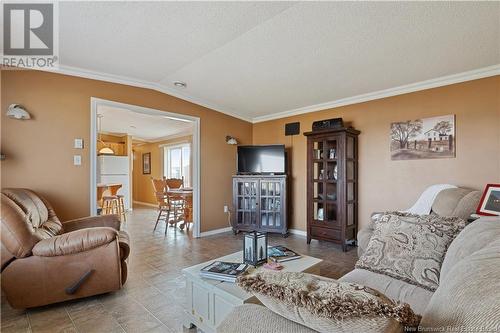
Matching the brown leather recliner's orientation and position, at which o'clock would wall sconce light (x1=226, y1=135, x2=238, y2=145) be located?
The wall sconce light is roughly at 11 o'clock from the brown leather recliner.

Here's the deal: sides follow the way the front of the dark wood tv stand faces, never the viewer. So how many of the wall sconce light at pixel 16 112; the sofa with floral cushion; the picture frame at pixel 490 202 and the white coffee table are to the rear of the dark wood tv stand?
0

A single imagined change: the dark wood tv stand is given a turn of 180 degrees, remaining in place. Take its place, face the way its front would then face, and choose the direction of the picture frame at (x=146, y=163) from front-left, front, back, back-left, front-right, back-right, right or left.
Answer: front-left

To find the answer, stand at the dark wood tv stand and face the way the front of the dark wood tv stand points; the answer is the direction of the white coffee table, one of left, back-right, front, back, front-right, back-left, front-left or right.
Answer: front

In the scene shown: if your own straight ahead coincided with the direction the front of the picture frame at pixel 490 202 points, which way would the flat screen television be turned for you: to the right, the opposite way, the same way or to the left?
to the left

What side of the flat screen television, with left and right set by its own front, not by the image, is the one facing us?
front

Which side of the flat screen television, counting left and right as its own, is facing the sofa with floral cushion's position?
front

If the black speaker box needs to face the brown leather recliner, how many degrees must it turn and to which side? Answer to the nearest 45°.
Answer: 0° — it already faces it

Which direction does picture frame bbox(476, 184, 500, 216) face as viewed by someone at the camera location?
facing the viewer and to the left of the viewer

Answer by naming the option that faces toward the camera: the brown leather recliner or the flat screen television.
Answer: the flat screen television

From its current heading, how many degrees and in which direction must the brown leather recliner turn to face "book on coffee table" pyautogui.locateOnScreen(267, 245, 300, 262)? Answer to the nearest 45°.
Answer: approximately 45° to its right

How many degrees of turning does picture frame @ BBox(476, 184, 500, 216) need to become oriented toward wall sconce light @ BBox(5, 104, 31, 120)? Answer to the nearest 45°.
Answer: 0° — it already faces it

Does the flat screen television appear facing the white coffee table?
yes

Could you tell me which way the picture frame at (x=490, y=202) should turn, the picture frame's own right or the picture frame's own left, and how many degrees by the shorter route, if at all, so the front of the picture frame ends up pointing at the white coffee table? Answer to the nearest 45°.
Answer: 0° — it already faces it

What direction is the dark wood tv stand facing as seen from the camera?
toward the camera

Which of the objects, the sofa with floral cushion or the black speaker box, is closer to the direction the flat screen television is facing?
the sofa with floral cushion

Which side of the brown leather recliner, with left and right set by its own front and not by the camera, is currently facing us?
right

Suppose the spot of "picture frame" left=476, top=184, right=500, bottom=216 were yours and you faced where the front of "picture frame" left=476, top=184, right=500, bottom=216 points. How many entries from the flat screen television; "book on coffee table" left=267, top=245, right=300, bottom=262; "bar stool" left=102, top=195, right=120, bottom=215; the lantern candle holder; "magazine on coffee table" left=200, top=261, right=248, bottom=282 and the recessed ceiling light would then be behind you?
0

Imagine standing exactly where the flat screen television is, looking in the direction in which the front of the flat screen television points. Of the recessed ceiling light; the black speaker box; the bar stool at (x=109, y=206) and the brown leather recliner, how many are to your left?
1
